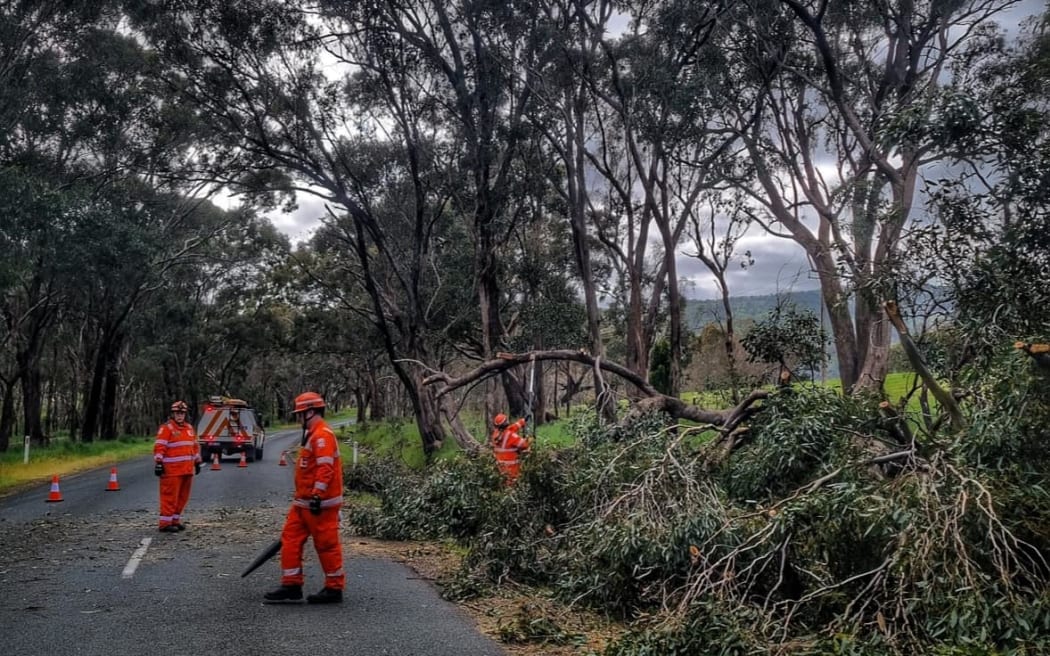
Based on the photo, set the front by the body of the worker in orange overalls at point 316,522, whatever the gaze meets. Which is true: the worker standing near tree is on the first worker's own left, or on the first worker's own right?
on the first worker's own right

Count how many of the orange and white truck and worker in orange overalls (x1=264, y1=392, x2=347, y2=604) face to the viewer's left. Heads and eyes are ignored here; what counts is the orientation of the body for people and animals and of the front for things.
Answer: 1

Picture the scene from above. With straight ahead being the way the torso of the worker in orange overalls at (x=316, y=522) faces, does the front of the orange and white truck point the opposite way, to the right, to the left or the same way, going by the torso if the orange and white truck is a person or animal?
to the right

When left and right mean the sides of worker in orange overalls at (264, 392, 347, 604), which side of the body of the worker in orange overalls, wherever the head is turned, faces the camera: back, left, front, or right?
left
